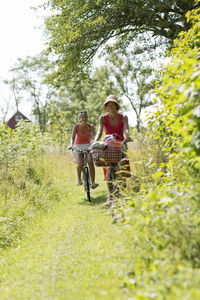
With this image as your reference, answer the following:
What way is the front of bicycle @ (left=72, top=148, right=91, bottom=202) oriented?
toward the camera

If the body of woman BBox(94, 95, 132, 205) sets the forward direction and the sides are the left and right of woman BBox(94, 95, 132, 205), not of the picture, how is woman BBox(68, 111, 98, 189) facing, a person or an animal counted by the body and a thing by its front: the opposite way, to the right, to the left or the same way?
the same way

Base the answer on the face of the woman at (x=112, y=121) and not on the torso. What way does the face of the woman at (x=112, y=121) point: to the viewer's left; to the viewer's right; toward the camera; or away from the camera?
toward the camera

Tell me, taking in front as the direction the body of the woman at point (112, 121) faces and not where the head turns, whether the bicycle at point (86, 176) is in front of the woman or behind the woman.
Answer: behind

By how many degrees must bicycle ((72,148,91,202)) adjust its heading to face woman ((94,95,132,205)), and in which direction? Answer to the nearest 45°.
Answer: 0° — it already faces them

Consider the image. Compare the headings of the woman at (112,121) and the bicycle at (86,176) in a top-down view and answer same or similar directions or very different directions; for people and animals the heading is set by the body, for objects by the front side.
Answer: same or similar directions

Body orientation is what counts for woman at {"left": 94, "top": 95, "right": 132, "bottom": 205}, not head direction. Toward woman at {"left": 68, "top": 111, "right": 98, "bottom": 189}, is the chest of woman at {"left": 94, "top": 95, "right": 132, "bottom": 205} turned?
no

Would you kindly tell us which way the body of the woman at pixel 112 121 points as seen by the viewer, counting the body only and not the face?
toward the camera
